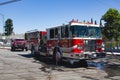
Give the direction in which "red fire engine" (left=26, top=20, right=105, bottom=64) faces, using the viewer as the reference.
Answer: facing the viewer and to the right of the viewer
